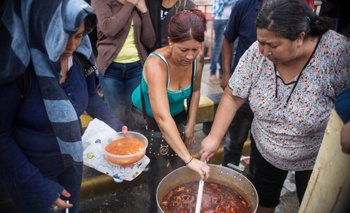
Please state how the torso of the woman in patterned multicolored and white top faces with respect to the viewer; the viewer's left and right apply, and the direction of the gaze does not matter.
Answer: facing the viewer and to the left of the viewer

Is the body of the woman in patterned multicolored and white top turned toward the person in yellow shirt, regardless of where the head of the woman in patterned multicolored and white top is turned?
no

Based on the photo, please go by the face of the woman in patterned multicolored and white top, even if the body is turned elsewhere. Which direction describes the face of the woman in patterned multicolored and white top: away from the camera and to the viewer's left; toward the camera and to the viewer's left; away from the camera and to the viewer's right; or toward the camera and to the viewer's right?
toward the camera and to the viewer's left
